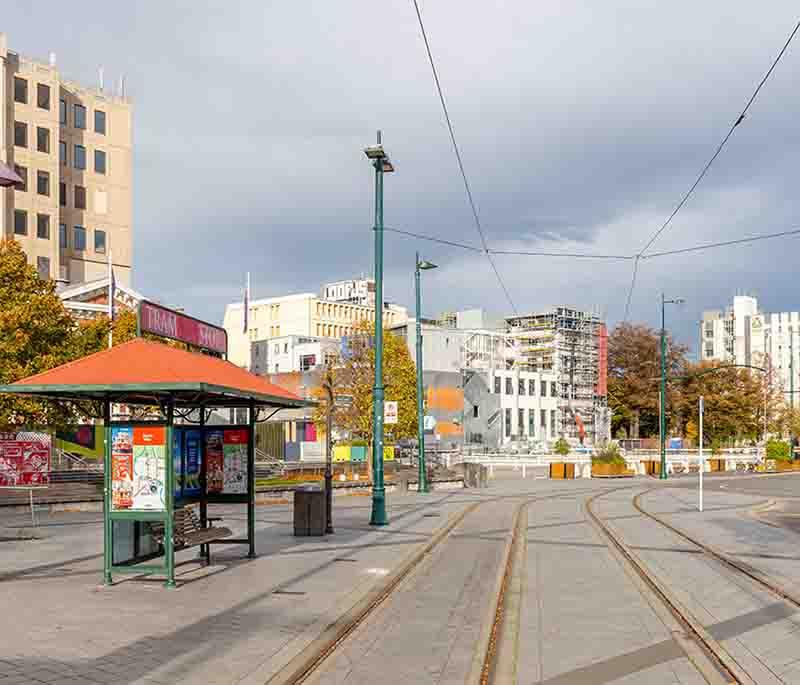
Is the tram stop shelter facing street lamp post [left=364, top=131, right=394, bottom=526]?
no

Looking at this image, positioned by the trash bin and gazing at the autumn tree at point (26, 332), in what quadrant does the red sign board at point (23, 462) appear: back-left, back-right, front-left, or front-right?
front-left

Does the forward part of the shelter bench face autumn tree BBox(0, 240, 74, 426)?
no

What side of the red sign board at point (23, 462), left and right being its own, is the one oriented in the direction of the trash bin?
left

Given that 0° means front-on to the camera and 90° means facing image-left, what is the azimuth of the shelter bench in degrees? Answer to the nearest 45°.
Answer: approximately 315°

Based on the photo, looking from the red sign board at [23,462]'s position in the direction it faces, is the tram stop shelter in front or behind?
in front

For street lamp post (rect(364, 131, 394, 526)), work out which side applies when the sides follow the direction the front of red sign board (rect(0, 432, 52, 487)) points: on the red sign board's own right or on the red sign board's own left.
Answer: on the red sign board's own left

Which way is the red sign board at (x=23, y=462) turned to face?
toward the camera

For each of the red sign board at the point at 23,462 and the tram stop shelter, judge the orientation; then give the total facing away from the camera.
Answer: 0

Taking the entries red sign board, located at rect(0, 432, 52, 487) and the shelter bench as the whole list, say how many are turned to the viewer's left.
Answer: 0

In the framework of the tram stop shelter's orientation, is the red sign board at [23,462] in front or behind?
behind

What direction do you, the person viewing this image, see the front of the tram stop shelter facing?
facing the viewer and to the right of the viewer

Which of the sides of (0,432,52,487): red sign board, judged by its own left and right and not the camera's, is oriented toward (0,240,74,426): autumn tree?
back
